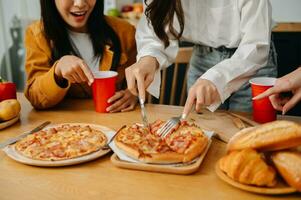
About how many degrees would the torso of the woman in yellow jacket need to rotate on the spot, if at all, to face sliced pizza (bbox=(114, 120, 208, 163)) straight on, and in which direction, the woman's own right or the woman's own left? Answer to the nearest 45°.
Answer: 0° — they already face it

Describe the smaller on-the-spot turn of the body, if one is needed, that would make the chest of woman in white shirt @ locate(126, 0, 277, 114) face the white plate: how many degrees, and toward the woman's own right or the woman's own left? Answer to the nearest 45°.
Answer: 0° — they already face it

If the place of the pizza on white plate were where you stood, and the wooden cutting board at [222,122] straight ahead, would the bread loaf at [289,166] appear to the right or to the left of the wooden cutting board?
right

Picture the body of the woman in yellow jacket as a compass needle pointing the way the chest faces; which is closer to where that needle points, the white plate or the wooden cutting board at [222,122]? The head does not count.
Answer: the white plate

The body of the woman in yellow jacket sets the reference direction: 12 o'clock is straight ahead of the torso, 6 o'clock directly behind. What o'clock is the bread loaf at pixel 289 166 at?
The bread loaf is roughly at 11 o'clock from the woman in yellow jacket.

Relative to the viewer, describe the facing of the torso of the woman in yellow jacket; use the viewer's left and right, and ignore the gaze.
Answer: facing the viewer

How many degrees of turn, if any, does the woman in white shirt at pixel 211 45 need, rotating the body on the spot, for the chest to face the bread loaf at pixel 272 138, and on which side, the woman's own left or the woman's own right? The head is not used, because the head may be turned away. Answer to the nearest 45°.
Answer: approximately 45° to the woman's own left

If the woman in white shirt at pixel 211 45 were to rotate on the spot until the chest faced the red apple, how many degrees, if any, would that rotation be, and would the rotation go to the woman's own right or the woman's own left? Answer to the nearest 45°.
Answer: approximately 135° to the woman's own right

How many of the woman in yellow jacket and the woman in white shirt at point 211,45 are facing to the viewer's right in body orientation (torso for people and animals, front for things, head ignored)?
0

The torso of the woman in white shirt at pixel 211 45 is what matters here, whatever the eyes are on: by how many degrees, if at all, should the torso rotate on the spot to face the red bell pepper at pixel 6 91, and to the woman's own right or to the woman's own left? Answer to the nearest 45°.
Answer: approximately 45° to the woman's own right

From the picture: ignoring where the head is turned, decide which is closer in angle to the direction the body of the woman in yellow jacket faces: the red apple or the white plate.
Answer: the white plate

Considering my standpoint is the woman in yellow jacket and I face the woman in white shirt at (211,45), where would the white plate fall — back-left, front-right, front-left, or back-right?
front-right

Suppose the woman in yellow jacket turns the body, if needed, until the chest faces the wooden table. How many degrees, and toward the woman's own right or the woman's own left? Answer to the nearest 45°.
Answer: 0° — they already face it

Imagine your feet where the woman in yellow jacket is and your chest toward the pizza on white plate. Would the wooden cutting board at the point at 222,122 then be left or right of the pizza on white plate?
left
